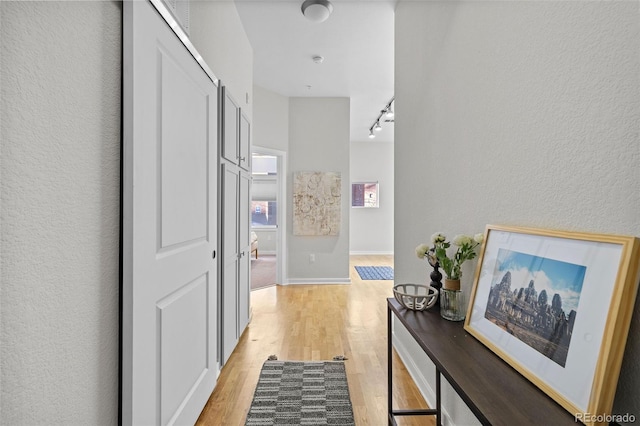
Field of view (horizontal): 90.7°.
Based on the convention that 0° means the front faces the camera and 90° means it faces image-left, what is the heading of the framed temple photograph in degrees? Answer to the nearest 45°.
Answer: approximately 45°

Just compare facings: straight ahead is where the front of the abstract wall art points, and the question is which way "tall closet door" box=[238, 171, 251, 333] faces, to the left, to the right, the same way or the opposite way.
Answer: to the left

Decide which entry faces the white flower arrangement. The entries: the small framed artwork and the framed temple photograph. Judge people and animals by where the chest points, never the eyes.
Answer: the small framed artwork

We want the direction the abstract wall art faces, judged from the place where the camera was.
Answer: facing the viewer

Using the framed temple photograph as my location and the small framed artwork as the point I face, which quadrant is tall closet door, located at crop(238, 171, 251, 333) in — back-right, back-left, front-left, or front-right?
front-left

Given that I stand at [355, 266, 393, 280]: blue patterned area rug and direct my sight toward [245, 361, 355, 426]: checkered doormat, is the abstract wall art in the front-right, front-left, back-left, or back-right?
front-right

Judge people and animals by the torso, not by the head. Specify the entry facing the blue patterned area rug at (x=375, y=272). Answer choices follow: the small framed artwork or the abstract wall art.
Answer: the small framed artwork

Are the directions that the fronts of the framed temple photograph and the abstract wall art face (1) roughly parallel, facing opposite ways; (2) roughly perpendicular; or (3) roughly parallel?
roughly perpendicular

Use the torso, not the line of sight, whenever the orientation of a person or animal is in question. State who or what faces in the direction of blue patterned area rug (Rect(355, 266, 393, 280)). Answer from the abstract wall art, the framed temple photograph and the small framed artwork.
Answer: the small framed artwork

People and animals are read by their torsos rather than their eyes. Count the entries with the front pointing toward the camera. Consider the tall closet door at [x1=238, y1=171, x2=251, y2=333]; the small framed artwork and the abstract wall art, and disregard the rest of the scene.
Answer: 2

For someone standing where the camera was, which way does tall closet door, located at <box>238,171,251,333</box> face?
facing to the right of the viewer

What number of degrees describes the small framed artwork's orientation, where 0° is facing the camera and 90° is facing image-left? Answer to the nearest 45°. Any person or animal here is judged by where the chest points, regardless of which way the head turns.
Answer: approximately 0°
